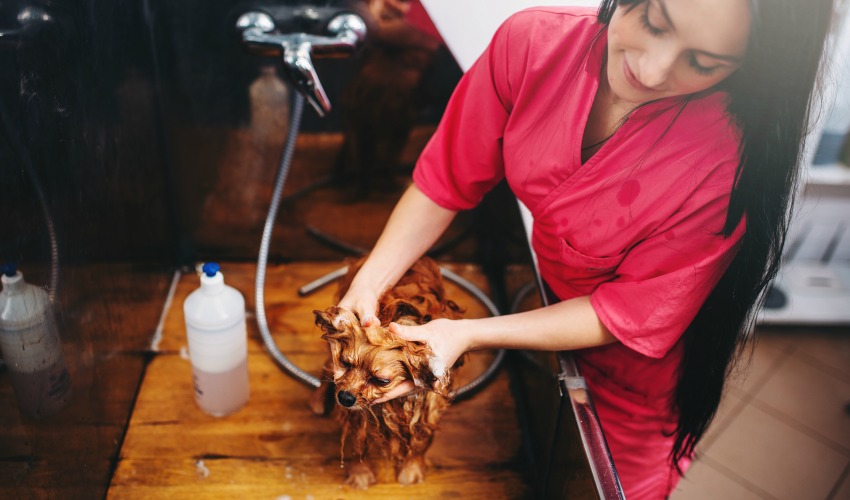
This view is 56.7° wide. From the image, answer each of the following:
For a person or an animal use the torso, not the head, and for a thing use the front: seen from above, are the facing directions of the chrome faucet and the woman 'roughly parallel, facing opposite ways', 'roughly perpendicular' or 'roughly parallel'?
roughly perpendicular

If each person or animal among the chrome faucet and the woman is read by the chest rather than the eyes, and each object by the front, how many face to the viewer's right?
0

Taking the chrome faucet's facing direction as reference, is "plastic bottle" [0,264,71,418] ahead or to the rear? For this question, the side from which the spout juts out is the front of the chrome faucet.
ahead

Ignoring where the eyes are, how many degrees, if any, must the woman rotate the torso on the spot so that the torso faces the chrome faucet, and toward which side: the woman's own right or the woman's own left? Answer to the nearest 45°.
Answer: approximately 90° to the woman's own right

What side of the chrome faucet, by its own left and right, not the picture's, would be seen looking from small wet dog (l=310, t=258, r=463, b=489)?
front

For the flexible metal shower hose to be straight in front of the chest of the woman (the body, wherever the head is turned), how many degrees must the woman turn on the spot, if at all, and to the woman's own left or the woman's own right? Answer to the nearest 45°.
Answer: approximately 45° to the woman's own right

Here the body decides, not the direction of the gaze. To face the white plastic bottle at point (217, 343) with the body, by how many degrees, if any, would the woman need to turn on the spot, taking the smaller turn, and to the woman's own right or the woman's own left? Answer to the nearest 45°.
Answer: approximately 45° to the woman's own right
